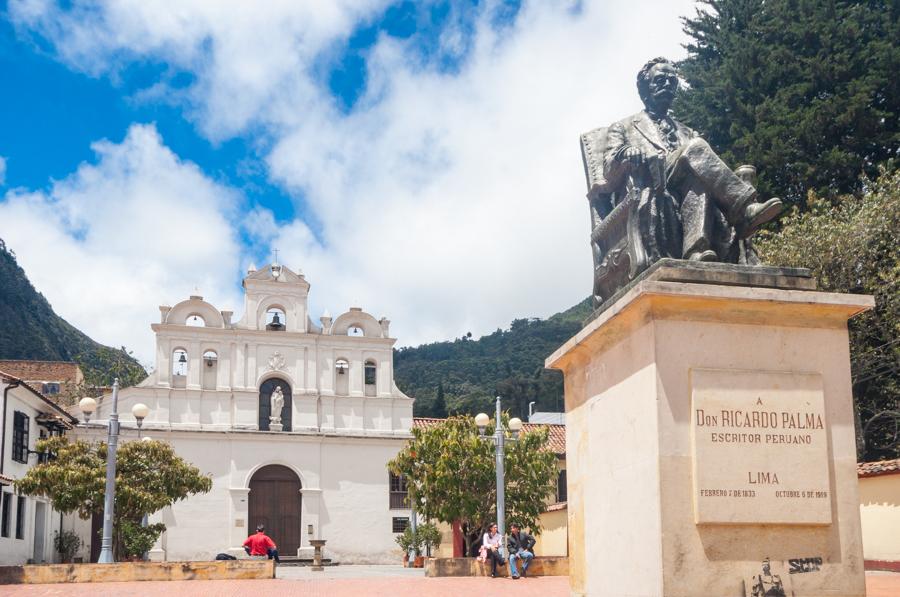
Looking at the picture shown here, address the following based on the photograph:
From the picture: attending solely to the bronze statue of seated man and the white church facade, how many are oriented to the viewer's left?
0

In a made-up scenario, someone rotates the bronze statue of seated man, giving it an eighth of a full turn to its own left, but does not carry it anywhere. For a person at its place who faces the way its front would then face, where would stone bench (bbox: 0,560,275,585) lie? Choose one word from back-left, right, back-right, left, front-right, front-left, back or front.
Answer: back-left

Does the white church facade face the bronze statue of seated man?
yes

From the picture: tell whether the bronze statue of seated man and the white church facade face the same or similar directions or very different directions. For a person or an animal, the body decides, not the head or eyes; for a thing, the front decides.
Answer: same or similar directions

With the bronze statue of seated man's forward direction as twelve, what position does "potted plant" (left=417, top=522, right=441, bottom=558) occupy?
The potted plant is roughly at 7 o'clock from the bronze statue of seated man.

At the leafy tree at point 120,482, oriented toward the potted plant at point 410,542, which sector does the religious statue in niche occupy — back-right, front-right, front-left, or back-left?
front-left

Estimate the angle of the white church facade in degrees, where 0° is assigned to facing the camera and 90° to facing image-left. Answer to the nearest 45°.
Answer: approximately 0°

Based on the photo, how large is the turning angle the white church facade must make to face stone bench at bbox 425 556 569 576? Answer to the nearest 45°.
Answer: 0° — it already faces it

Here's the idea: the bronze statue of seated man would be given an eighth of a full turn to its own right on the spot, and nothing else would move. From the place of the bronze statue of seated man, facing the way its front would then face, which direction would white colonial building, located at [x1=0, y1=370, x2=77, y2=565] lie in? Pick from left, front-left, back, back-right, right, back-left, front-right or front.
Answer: back-right

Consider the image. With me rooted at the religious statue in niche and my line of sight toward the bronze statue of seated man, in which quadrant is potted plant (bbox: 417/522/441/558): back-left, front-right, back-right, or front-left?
front-left

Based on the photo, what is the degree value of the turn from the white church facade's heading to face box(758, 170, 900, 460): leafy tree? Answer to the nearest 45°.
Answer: approximately 45° to its left

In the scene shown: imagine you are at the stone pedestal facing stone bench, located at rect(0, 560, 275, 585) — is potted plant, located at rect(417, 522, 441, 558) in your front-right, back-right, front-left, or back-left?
front-right

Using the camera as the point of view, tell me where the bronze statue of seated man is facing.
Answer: facing the viewer and to the right of the viewer

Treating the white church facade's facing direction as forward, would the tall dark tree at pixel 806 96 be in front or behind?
in front
